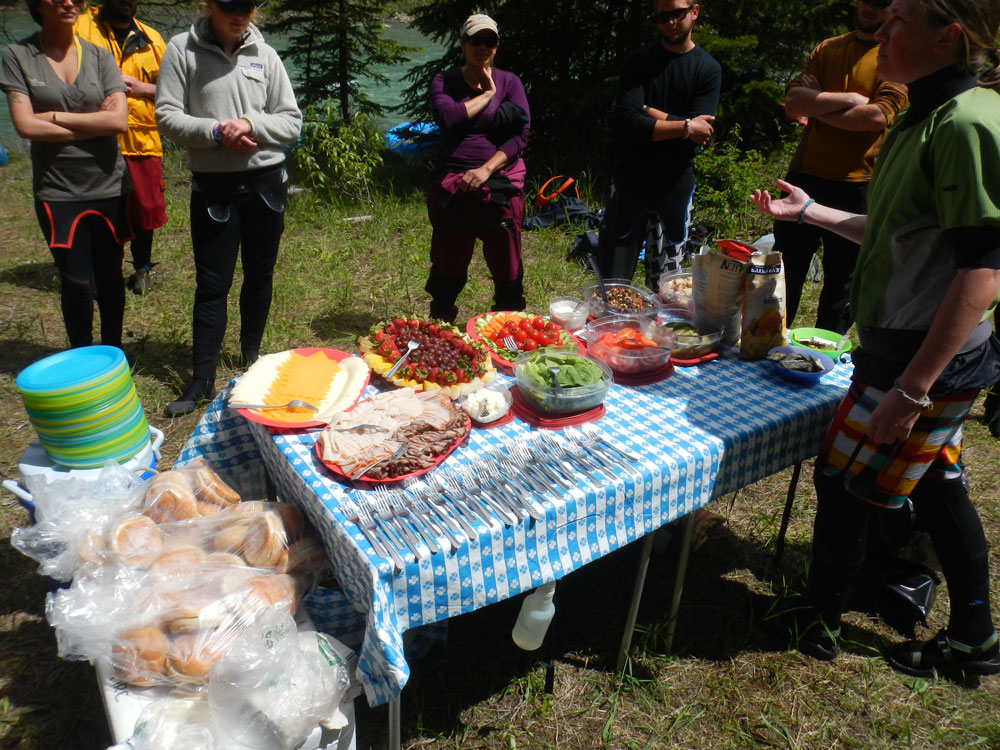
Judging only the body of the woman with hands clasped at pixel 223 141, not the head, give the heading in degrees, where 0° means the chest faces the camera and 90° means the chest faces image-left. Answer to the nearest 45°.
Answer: approximately 0°

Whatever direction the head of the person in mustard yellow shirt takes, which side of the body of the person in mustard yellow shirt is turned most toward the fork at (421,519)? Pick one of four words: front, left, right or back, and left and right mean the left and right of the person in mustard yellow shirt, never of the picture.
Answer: front

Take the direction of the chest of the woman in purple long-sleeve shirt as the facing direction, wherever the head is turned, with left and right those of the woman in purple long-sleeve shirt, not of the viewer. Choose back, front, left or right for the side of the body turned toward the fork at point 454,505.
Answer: front

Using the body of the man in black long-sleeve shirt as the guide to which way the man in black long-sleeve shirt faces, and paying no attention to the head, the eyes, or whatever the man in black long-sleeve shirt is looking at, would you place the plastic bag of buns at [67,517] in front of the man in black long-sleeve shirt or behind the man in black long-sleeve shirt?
in front

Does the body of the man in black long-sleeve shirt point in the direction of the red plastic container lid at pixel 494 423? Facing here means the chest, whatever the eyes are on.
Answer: yes

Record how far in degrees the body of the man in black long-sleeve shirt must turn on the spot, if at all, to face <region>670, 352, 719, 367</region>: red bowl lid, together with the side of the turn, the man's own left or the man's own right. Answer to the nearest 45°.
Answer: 0° — they already face it

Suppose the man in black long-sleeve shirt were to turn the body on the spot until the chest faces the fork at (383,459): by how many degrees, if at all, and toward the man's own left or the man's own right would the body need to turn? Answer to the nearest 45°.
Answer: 0° — they already face it

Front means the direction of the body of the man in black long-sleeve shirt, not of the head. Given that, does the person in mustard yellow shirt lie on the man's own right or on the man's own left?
on the man's own left
